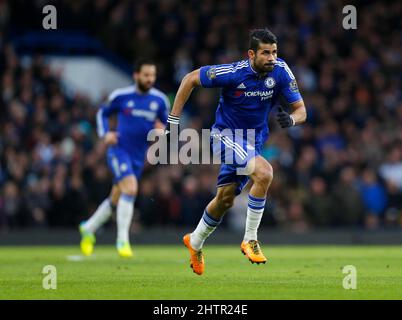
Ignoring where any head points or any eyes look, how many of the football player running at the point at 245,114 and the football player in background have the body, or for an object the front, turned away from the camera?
0

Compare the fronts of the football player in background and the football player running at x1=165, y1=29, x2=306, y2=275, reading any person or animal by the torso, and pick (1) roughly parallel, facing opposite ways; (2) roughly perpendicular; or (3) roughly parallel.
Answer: roughly parallel

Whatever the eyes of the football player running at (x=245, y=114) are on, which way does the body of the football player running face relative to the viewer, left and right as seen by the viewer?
facing the viewer and to the right of the viewer

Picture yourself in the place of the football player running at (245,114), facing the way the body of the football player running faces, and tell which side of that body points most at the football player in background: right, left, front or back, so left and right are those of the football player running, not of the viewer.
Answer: back

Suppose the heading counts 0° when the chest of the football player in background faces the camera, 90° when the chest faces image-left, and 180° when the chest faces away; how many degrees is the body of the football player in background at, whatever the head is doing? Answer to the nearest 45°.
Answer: approximately 315°

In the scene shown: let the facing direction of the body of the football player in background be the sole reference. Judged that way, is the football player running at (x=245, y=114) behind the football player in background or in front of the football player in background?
in front
